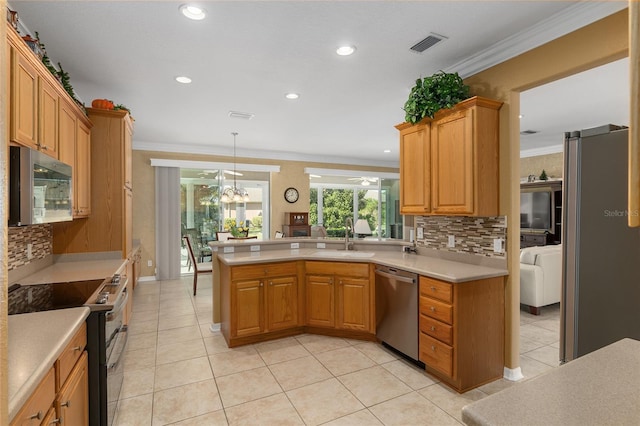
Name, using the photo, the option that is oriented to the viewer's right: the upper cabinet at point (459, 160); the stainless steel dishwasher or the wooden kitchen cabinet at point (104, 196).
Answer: the wooden kitchen cabinet

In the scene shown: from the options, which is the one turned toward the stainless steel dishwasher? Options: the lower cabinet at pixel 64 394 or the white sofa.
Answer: the lower cabinet

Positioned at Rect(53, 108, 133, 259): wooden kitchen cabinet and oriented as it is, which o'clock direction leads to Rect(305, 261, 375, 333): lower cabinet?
The lower cabinet is roughly at 1 o'clock from the wooden kitchen cabinet.

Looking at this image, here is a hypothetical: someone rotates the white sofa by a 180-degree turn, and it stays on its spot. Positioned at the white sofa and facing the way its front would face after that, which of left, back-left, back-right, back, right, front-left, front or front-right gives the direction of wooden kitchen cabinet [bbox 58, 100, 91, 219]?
right

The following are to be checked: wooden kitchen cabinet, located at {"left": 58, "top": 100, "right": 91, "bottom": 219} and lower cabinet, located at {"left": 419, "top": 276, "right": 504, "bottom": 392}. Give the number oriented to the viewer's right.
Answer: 1

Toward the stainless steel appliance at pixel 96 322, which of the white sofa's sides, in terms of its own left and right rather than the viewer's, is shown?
left

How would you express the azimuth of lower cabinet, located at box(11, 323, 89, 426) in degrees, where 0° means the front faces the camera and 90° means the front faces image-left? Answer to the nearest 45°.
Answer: approximately 270°

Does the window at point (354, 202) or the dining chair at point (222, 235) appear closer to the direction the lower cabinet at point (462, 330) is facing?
the dining chair

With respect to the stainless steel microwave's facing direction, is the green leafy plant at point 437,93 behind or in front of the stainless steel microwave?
in front

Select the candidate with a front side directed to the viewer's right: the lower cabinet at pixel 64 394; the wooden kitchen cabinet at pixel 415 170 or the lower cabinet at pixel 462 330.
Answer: the lower cabinet at pixel 64 394

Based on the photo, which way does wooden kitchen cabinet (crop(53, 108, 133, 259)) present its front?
to the viewer's right

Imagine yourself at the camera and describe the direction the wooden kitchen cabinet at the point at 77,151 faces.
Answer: facing to the right of the viewer

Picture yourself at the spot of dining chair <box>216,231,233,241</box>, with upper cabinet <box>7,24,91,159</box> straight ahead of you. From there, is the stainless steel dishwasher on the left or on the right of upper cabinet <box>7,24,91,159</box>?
left
